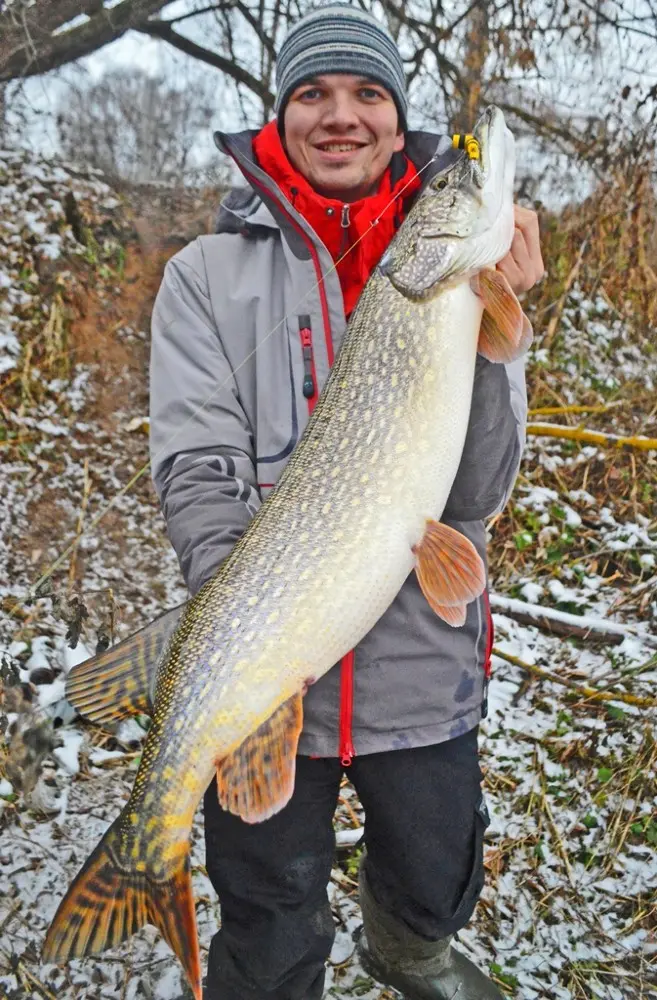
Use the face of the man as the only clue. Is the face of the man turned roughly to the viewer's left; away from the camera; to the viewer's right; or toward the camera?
toward the camera

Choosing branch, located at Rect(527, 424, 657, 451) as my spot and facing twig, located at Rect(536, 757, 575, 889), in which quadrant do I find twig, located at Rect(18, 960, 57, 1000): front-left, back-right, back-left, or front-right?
front-right

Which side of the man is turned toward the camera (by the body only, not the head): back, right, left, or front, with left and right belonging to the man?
front

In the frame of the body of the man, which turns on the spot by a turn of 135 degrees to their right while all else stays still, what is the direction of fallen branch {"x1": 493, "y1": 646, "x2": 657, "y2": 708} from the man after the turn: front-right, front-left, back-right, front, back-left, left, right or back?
right

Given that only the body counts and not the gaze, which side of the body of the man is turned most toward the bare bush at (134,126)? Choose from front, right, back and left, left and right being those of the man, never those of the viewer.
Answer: back

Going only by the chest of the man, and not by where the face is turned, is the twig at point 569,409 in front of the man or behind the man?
behind

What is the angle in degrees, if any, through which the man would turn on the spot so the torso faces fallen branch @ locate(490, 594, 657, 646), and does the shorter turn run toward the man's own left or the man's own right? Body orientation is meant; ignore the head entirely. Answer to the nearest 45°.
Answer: approximately 135° to the man's own left

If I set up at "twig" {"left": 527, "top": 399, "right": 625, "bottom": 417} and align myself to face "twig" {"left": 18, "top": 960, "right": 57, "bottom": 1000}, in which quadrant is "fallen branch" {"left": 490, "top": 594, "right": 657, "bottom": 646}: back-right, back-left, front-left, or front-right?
front-left

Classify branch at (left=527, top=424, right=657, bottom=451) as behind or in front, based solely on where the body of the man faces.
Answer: behind

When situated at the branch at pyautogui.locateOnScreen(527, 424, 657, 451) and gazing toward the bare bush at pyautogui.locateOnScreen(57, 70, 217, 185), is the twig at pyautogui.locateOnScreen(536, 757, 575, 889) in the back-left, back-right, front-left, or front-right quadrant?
back-left
